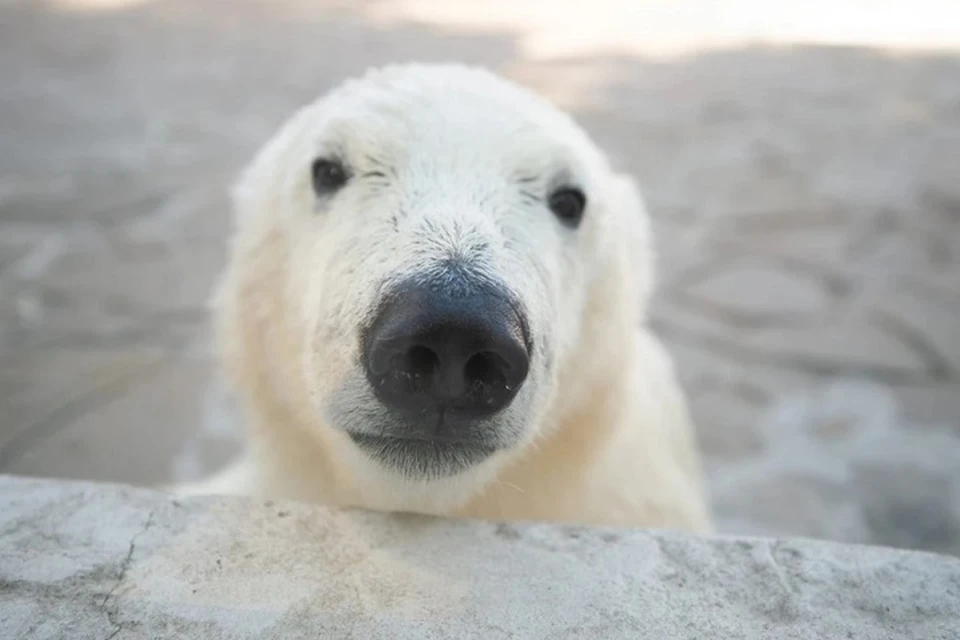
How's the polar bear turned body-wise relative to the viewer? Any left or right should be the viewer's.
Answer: facing the viewer
